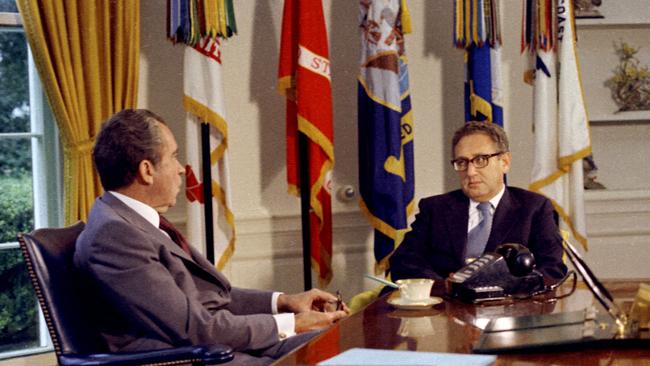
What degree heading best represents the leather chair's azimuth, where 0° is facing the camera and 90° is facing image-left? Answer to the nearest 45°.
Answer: approximately 270°

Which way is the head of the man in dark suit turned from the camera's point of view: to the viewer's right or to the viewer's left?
to the viewer's left

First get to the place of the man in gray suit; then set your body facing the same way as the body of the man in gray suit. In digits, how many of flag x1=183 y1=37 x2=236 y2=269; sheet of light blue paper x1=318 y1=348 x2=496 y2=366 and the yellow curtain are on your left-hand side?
2

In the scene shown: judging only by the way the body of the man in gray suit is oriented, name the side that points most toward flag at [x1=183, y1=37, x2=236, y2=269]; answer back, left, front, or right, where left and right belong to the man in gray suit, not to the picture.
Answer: left

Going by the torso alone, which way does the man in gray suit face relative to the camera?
to the viewer's right

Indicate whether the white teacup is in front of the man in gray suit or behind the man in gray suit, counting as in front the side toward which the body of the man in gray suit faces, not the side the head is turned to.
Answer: in front

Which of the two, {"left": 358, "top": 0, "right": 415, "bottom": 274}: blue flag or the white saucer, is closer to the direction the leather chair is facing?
the white saucer

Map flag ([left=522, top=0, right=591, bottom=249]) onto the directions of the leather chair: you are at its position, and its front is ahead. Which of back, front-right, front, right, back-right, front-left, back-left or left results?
front-left

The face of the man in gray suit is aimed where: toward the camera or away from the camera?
away from the camera

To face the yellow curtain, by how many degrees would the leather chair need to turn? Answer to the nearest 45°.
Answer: approximately 90° to its left
